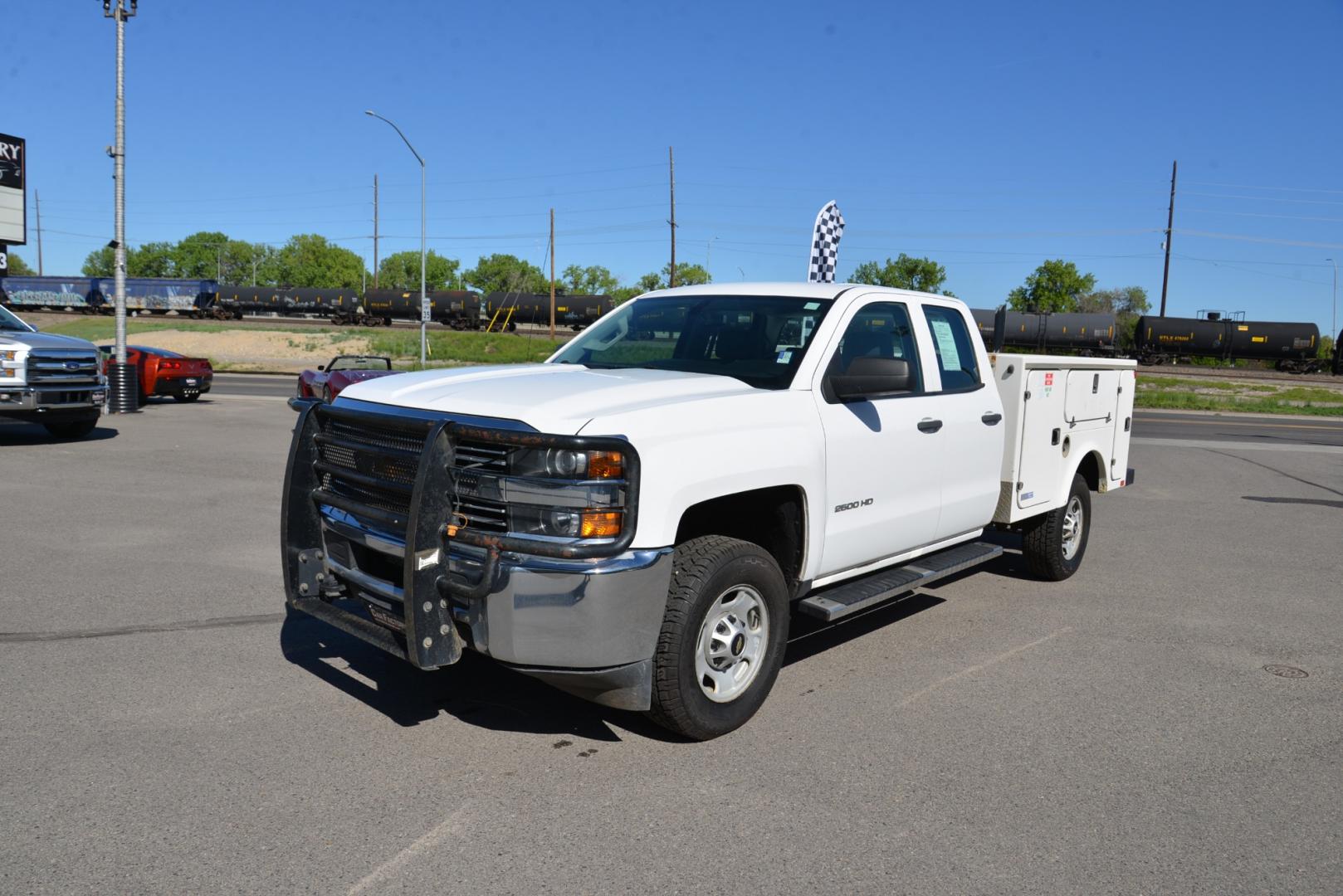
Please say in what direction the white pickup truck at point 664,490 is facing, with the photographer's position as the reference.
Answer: facing the viewer and to the left of the viewer

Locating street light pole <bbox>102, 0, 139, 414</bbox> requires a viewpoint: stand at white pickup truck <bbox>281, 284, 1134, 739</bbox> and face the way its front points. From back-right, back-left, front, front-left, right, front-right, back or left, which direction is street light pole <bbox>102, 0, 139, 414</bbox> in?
right

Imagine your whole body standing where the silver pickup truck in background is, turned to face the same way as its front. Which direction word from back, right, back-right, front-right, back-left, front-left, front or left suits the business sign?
back-left

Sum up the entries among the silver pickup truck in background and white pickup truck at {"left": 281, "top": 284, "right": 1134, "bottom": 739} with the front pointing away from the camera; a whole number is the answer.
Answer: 0

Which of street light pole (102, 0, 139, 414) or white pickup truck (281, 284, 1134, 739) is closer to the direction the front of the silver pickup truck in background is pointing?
the white pickup truck

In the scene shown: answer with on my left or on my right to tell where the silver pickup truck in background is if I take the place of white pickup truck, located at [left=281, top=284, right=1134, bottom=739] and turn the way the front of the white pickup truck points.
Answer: on my right

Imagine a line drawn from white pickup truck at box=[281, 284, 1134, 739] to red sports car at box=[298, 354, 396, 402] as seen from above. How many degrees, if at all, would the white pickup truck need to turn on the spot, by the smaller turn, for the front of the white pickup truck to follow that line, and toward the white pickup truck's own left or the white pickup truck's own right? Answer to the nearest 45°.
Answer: approximately 90° to the white pickup truck's own right

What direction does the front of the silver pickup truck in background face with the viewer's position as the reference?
facing the viewer and to the right of the viewer

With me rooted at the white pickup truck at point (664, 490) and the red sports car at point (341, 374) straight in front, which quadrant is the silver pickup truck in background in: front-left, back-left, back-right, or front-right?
front-left

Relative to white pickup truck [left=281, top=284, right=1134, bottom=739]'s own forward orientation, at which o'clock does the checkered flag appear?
The checkered flag is roughly at 5 o'clock from the white pickup truck.

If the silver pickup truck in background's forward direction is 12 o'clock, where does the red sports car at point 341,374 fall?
The red sports car is roughly at 9 o'clock from the silver pickup truck in background.

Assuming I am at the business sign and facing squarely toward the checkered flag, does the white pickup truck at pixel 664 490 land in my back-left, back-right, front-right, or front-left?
front-right
